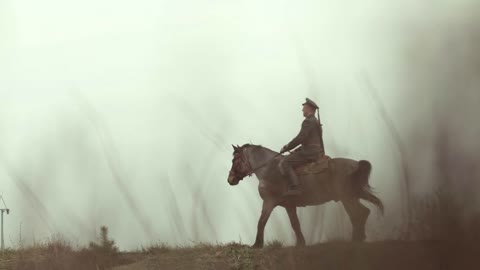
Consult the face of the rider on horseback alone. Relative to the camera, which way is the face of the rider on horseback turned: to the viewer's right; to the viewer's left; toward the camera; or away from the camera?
to the viewer's left

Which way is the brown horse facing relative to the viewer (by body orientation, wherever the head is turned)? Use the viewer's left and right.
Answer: facing to the left of the viewer

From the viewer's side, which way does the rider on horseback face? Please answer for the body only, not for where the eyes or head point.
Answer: to the viewer's left

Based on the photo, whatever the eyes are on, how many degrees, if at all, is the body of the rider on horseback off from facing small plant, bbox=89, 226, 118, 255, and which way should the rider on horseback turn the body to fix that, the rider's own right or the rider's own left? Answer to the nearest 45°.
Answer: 0° — they already face it
